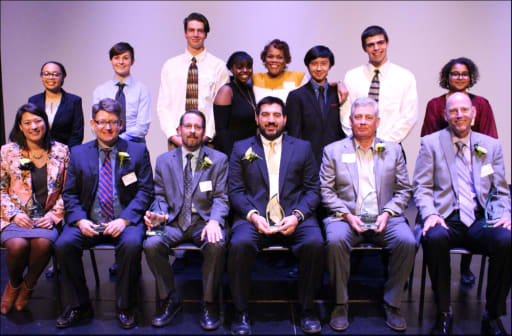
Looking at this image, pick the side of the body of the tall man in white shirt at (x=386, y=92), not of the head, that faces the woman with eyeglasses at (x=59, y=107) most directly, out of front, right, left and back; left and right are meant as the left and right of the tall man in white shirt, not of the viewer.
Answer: right

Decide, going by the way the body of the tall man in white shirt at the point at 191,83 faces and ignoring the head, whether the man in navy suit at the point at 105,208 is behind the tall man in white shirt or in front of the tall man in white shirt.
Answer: in front

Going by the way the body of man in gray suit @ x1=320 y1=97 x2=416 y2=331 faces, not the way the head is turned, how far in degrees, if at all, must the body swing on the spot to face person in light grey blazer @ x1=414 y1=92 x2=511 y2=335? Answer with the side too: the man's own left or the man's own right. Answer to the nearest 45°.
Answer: approximately 90° to the man's own left

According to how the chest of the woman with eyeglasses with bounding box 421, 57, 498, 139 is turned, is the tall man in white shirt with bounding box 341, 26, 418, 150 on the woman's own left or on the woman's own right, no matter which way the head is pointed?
on the woman's own right

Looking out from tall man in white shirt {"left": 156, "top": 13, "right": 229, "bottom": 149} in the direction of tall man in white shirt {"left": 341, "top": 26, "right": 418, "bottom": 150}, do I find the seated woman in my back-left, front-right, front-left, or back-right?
back-right

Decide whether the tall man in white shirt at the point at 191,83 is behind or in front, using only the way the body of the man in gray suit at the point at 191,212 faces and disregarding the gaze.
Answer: behind

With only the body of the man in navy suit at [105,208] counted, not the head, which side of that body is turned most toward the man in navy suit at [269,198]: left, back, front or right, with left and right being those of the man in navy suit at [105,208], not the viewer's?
left
